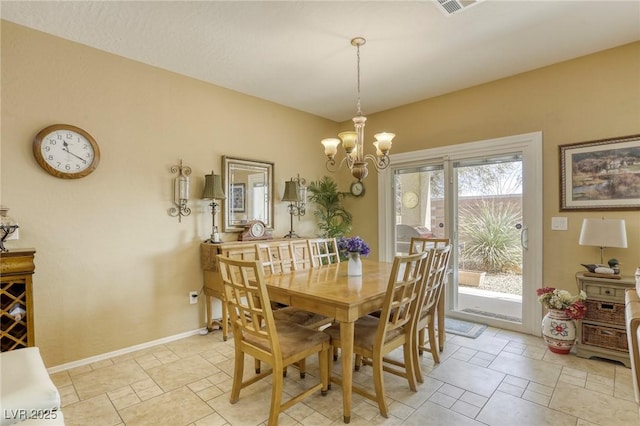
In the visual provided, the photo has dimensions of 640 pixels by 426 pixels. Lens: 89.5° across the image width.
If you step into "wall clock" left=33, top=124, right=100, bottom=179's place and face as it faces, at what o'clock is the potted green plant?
The potted green plant is roughly at 9 o'clock from the wall clock.

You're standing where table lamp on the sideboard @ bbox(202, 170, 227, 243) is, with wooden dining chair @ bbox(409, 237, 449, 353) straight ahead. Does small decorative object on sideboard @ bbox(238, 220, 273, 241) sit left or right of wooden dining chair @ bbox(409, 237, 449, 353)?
left

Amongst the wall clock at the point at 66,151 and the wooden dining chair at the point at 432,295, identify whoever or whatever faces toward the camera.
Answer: the wall clock

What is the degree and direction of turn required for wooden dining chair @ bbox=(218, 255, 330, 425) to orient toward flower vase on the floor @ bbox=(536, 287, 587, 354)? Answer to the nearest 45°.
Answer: approximately 45° to its right

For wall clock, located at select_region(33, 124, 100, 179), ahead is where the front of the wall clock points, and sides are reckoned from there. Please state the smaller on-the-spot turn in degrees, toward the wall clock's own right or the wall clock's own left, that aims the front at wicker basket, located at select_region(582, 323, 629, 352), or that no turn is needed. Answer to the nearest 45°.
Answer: approximately 45° to the wall clock's own left

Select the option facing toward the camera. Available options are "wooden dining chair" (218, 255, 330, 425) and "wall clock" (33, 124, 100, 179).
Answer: the wall clock

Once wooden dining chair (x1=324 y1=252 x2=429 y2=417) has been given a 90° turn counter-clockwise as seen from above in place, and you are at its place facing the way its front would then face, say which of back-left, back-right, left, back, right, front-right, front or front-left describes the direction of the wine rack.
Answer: front-right

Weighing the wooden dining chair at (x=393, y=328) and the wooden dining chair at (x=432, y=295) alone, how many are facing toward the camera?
0

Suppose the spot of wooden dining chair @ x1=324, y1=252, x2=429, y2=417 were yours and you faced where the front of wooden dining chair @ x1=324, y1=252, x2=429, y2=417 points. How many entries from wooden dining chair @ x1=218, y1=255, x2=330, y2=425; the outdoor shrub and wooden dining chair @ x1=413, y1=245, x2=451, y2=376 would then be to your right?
2

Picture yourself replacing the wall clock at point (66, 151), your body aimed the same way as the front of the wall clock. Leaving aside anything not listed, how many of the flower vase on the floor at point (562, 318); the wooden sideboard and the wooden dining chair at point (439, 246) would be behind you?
0

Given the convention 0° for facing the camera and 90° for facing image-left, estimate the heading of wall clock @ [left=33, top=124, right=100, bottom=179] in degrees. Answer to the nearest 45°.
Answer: approximately 0°

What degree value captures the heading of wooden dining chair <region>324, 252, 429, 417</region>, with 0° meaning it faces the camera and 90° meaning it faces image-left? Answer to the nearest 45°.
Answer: approximately 135°

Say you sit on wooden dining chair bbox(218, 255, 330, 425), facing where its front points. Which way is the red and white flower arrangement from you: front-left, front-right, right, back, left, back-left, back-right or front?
front-right

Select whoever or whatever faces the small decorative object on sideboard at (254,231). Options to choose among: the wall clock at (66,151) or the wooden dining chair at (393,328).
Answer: the wooden dining chair

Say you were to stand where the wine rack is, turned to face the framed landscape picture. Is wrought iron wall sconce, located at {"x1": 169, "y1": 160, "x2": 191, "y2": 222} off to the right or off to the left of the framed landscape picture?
left

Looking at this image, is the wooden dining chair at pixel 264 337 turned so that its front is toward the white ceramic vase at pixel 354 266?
yes

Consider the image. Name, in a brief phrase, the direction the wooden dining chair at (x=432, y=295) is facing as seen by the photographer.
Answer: facing away from the viewer and to the left of the viewer

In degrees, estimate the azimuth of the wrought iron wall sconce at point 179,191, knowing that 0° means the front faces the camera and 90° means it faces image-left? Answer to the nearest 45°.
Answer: approximately 315°

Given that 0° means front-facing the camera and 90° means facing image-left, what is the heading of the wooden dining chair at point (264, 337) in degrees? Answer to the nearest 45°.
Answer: approximately 225°
